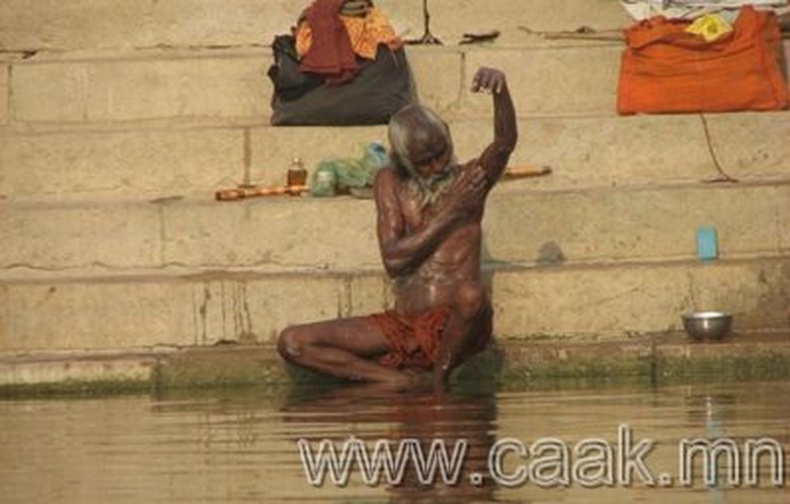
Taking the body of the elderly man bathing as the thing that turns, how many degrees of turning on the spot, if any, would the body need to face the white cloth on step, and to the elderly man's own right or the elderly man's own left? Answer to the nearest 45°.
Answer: approximately 135° to the elderly man's own left

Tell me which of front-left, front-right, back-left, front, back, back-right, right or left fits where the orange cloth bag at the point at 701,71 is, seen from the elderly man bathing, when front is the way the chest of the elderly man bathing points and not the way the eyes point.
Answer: back-left

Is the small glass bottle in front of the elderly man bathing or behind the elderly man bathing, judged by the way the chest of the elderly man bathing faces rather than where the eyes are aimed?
behind

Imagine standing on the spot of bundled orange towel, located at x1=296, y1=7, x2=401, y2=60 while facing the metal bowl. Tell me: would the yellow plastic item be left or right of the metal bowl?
left

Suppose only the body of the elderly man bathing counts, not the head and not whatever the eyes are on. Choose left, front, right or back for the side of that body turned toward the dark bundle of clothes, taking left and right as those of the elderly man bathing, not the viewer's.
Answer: back

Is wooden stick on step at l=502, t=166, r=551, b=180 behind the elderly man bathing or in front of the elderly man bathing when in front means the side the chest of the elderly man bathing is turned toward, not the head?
behind

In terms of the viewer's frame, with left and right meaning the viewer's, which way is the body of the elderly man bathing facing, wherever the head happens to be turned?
facing the viewer

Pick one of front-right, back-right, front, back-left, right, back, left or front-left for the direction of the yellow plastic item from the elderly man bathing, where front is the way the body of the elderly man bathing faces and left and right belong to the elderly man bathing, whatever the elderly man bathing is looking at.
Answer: back-left
